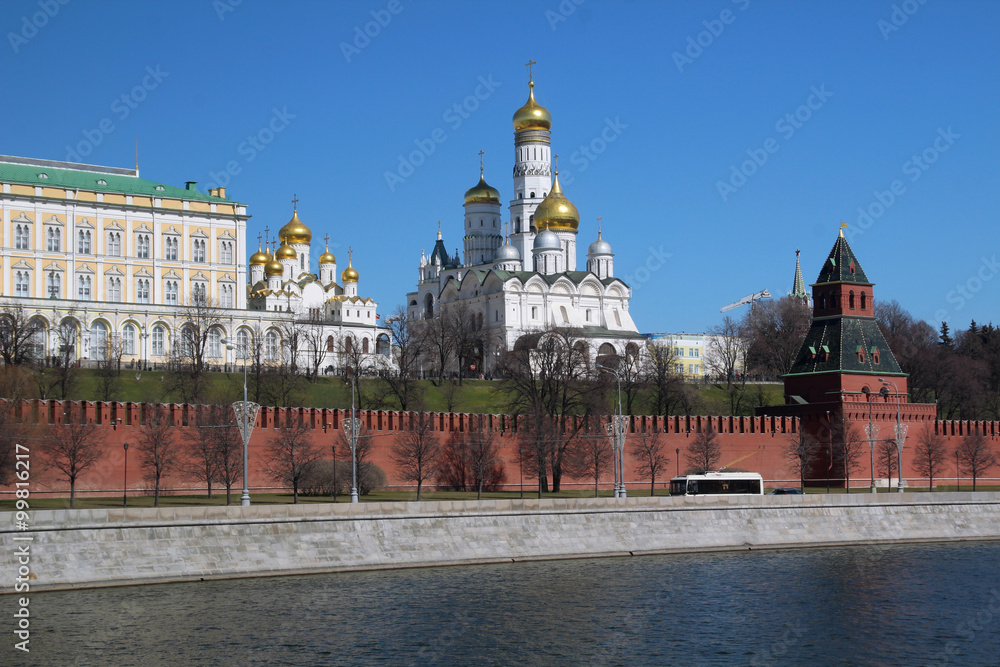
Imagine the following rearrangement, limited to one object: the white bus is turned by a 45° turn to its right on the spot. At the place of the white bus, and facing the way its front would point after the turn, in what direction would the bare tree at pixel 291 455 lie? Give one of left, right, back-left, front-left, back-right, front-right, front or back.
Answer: front

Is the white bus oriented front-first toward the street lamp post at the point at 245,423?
yes

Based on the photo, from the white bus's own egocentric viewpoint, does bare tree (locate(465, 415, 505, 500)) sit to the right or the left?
on its right

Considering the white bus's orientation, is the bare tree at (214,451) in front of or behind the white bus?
in front

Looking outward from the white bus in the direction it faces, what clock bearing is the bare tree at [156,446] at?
The bare tree is roughly at 1 o'clock from the white bus.

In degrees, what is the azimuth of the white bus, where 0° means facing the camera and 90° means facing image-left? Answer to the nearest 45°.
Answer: approximately 45°

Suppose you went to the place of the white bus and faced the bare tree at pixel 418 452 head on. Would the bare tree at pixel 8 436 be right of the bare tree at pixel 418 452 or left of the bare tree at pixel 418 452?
left

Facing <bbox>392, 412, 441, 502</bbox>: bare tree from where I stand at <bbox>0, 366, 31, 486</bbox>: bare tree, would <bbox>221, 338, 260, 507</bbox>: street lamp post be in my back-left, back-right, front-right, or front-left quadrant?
front-right
